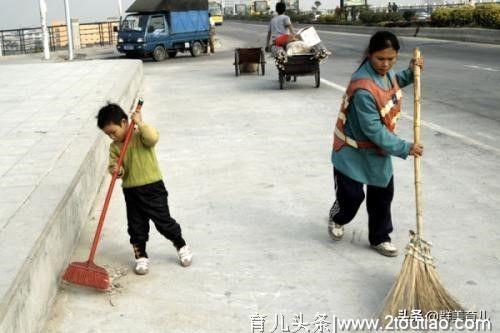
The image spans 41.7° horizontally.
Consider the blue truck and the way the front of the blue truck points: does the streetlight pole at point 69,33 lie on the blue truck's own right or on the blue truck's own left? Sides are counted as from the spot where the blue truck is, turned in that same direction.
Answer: on the blue truck's own right

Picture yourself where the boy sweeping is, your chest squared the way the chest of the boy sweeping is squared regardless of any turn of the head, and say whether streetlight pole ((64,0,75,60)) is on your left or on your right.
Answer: on your right

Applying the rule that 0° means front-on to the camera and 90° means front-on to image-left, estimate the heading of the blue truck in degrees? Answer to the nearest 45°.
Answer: approximately 45°

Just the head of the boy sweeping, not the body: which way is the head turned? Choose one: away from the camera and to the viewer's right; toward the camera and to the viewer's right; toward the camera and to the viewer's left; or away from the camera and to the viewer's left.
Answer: toward the camera and to the viewer's left

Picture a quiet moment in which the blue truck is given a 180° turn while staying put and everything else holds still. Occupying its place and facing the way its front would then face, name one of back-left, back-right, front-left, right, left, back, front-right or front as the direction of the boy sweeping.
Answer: back-right
